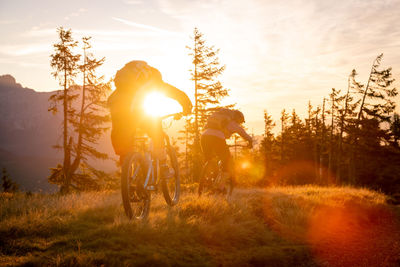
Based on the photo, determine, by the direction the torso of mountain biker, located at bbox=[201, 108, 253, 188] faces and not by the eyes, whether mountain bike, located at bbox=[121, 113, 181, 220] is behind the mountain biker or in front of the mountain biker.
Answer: behind

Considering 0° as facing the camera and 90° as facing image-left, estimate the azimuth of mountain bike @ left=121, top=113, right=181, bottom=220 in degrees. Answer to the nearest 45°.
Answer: approximately 225°

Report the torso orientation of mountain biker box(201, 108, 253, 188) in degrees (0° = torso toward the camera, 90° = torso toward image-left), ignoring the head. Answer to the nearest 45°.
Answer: approximately 225°

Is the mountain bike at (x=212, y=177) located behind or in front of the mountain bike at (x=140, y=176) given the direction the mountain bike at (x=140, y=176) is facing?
in front

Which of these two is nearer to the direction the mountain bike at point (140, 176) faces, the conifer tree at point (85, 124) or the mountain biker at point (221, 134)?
the mountain biker

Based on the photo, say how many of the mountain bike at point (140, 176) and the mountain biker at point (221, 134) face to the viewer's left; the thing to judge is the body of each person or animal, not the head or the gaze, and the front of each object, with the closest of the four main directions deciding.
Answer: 0

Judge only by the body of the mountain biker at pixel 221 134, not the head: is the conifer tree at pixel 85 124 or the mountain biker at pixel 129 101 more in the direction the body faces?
the conifer tree

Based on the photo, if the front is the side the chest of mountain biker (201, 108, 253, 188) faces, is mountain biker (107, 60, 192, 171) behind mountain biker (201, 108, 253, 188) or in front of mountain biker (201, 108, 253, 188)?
behind

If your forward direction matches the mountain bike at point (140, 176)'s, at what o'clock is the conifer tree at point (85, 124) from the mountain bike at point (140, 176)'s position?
The conifer tree is roughly at 10 o'clock from the mountain bike.
